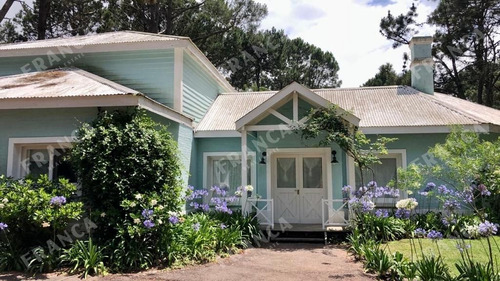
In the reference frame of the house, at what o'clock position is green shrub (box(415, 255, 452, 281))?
The green shrub is roughly at 11 o'clock from the house.

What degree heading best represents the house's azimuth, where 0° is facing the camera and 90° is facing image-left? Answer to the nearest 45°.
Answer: approximately 0°

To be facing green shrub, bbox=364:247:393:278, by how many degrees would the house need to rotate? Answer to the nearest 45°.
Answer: approximately 45° to its left

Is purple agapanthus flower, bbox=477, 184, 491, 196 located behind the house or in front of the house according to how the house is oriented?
in front

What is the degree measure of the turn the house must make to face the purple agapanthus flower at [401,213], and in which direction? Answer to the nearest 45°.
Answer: approximately 45° to its left

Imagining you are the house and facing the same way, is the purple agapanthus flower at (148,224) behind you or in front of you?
in front

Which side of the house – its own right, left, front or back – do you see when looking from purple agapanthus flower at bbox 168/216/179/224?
front
